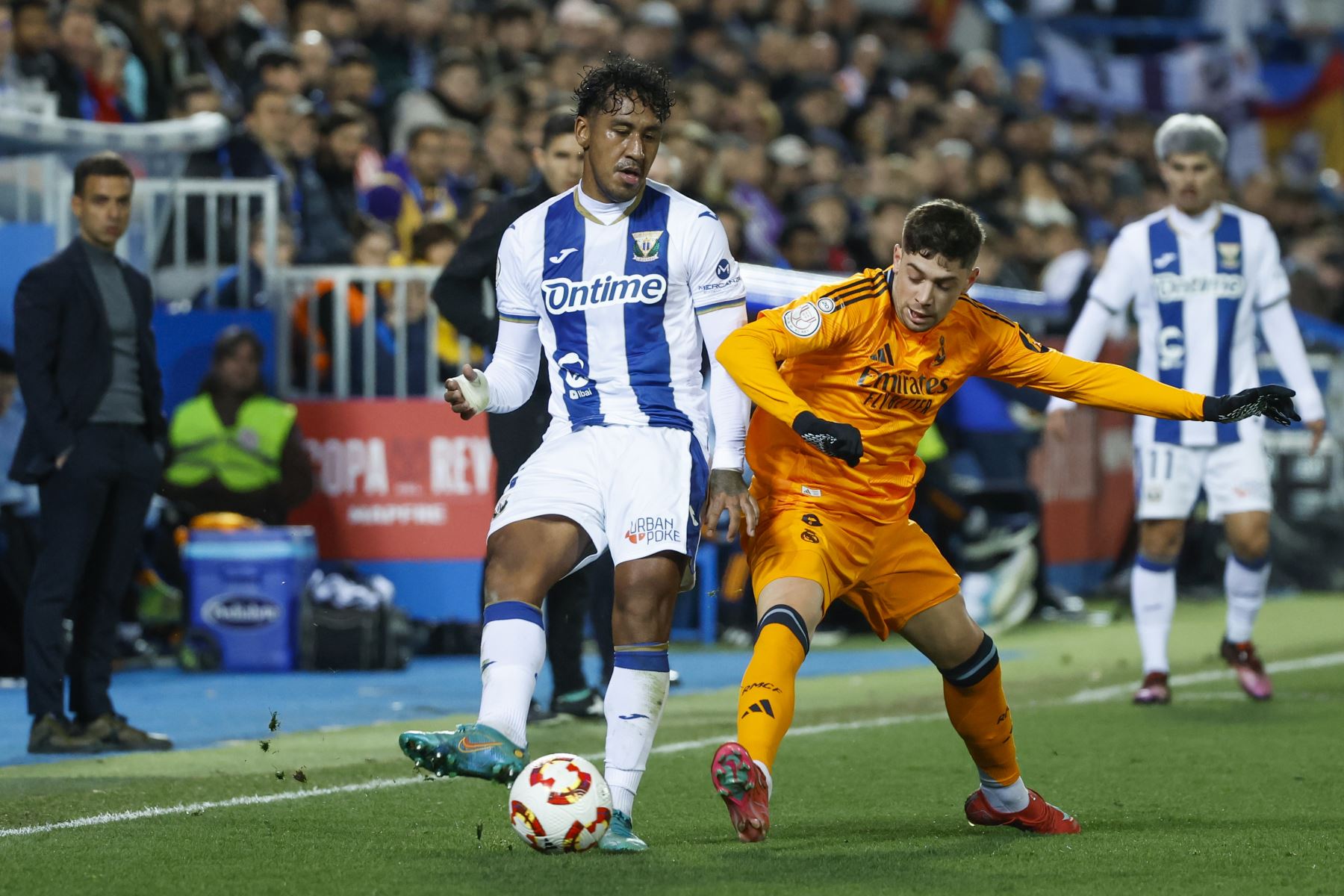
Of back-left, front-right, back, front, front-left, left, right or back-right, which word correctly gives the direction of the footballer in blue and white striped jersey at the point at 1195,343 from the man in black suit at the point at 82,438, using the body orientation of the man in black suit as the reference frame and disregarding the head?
front-left

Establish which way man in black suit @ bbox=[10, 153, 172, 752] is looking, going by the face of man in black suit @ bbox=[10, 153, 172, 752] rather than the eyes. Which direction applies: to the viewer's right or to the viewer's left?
to the viewer's right

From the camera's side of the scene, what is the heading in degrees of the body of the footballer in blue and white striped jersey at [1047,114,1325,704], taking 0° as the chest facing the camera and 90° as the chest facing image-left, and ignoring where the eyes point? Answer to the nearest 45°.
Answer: approximately 0°

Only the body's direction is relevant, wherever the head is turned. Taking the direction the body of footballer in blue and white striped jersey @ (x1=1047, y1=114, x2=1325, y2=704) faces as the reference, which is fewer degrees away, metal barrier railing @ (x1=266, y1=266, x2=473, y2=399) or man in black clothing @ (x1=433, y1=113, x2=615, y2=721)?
the man in black clothing

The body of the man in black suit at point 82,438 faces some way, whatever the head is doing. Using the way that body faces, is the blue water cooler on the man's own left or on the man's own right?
on the man's own left

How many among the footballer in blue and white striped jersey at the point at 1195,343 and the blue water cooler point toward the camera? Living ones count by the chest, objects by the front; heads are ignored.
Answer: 2

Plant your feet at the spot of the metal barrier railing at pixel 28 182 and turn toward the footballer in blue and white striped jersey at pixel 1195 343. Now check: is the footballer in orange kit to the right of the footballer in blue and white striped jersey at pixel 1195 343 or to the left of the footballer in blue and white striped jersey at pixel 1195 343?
right

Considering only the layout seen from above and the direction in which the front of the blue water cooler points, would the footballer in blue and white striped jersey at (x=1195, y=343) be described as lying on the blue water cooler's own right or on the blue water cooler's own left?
on the blue water cooler's own left

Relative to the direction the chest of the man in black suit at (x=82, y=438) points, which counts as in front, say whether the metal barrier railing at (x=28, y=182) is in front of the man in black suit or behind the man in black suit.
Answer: behind

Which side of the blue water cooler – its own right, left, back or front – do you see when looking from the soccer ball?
front
